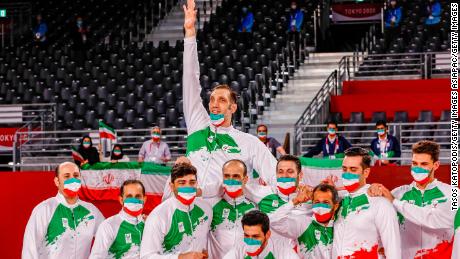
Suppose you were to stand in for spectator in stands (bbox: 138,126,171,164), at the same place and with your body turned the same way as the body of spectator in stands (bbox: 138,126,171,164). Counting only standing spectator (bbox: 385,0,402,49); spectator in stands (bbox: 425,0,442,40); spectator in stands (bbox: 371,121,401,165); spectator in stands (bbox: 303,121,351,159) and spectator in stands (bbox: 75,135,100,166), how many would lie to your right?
1

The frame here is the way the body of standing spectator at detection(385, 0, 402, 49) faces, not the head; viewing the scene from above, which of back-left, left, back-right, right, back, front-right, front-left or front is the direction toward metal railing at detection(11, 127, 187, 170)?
front

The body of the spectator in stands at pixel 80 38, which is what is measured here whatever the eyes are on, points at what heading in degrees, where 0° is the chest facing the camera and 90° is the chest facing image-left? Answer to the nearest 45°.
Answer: approximately 0°

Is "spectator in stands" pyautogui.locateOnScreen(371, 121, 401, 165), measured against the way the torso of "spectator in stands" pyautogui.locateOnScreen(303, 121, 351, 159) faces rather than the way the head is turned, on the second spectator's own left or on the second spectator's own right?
on the second spectator's own left

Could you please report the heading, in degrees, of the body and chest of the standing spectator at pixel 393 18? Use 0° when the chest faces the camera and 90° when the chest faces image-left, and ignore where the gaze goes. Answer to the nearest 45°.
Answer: approximately 45°

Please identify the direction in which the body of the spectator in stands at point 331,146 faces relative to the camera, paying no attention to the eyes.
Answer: toward the camera

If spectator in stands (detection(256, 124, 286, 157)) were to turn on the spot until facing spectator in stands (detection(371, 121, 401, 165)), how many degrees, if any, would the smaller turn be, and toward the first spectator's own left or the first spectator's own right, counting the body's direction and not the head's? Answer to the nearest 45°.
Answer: approximately 90° to the first spectator's own left

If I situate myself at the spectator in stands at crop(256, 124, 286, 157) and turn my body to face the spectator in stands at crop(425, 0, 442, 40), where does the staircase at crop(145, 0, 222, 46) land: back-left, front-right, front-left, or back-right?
front-left

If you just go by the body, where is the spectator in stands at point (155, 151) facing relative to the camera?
toward the camera
